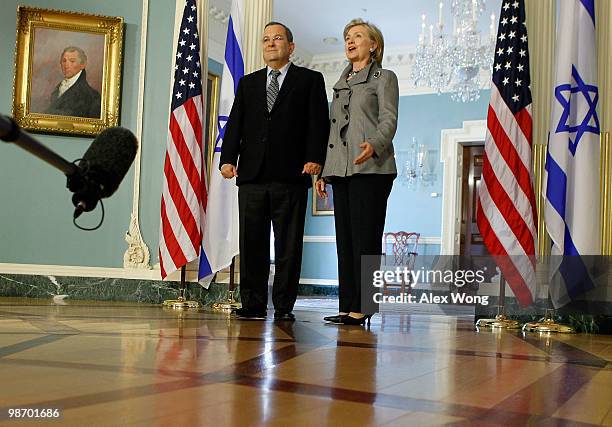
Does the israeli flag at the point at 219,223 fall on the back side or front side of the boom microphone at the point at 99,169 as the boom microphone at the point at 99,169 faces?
on the front side

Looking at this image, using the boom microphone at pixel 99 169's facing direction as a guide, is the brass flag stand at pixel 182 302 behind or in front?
in front

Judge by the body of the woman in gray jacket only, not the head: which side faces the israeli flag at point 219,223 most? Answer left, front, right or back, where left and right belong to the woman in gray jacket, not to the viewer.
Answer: right

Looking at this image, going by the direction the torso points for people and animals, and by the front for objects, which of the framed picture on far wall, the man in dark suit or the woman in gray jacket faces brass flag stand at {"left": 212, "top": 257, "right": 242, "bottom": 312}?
the framed picture on far wall

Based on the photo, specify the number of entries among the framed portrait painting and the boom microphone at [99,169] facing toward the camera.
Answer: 1

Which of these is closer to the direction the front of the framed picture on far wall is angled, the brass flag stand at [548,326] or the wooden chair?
the brass flag stand

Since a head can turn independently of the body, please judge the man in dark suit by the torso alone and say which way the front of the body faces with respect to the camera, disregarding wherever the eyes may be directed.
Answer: toward the camera

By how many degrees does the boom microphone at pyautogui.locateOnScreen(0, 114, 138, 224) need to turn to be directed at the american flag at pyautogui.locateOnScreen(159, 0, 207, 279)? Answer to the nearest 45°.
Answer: approximately 45° to its left

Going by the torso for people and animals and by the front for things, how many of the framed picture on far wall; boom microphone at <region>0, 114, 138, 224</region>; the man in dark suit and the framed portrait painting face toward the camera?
3

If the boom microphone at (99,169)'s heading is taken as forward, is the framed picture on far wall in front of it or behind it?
in front

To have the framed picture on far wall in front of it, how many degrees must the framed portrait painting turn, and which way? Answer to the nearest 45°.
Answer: approximately 135° to its left

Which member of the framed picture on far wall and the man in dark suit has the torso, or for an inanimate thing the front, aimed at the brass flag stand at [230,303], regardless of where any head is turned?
the framed picture on far wall

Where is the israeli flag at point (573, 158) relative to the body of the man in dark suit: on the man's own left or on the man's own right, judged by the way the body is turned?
on the man's own left

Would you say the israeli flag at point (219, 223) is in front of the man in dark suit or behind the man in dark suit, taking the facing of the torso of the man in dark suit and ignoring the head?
behind

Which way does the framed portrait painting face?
toward the camera
